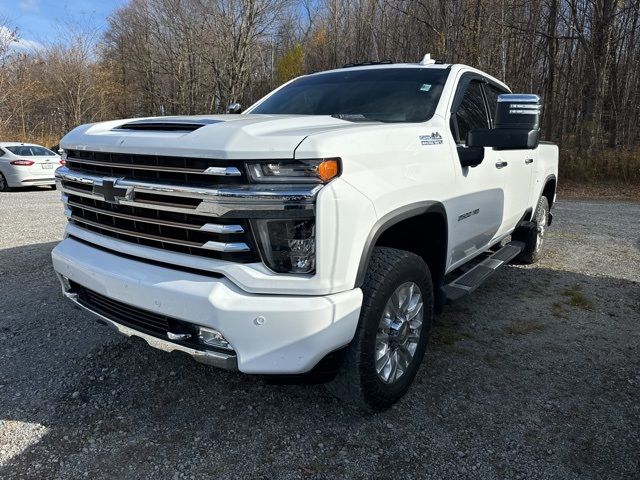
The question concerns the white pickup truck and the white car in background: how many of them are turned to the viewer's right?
0

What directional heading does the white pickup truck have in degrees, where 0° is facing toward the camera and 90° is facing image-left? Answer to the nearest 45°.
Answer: approximately 45°

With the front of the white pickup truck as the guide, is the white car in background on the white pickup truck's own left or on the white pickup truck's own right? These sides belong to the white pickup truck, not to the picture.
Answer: on the white pickup truck's own right

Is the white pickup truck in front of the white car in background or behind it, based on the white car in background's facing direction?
behind

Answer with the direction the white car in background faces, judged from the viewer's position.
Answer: facing away from the viewer and to the left of the viewer
